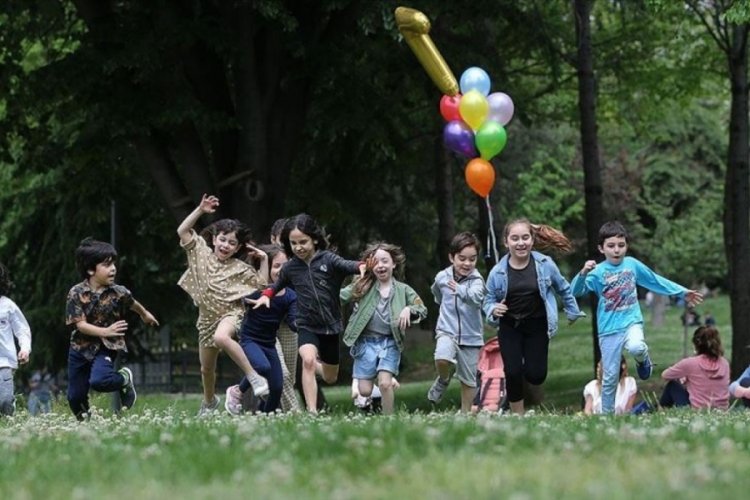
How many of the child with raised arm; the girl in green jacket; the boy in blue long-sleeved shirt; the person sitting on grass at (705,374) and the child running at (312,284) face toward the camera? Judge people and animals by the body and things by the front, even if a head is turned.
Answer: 4

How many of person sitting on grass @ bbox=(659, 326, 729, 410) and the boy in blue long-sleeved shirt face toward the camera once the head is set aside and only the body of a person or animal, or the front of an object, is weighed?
1

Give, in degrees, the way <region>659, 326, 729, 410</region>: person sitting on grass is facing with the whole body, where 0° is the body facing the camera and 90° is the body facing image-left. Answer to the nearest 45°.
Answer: approximately 135°

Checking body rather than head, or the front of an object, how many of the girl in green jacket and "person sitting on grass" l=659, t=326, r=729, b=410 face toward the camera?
1

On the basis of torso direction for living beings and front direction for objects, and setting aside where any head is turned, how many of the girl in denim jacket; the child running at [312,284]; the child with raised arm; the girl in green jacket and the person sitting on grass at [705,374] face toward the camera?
4

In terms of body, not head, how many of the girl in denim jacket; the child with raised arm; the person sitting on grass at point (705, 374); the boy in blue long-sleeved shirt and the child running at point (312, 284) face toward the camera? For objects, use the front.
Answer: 4

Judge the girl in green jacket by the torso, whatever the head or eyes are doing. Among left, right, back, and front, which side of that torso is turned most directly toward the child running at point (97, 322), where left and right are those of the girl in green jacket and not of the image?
right

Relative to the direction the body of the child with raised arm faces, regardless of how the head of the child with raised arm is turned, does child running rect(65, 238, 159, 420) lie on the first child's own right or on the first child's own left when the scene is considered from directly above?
on the first child's own right

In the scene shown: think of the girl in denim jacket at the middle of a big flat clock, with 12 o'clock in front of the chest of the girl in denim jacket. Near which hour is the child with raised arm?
The child with raised arm is roughly at 3 o'clock from the girl in denim jacket.

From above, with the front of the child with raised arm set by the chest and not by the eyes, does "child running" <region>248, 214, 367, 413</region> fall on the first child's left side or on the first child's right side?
on the first child's left side
